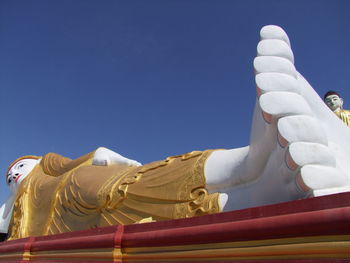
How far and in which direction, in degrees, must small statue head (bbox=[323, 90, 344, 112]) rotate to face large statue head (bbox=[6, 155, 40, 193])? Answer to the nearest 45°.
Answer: approximately 45° to its right

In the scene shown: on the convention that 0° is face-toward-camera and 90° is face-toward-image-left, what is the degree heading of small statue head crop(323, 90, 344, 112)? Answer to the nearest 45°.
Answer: approximately 45°
